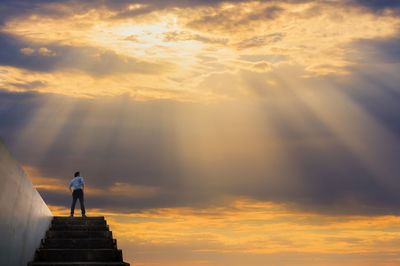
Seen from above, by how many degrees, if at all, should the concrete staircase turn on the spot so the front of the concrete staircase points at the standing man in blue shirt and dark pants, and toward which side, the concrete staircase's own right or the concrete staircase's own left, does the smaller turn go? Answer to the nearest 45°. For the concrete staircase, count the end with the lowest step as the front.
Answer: approximately 180°

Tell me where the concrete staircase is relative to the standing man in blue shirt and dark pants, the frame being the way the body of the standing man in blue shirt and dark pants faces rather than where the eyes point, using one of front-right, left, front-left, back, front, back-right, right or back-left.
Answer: back

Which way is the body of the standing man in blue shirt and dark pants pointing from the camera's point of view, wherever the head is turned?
away from the camera

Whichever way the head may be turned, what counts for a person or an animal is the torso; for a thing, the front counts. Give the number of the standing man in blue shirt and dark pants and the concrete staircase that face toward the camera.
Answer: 1

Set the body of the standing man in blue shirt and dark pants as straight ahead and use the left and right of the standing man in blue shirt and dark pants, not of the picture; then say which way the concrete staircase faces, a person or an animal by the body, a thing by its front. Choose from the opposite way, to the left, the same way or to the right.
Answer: the opposite way
